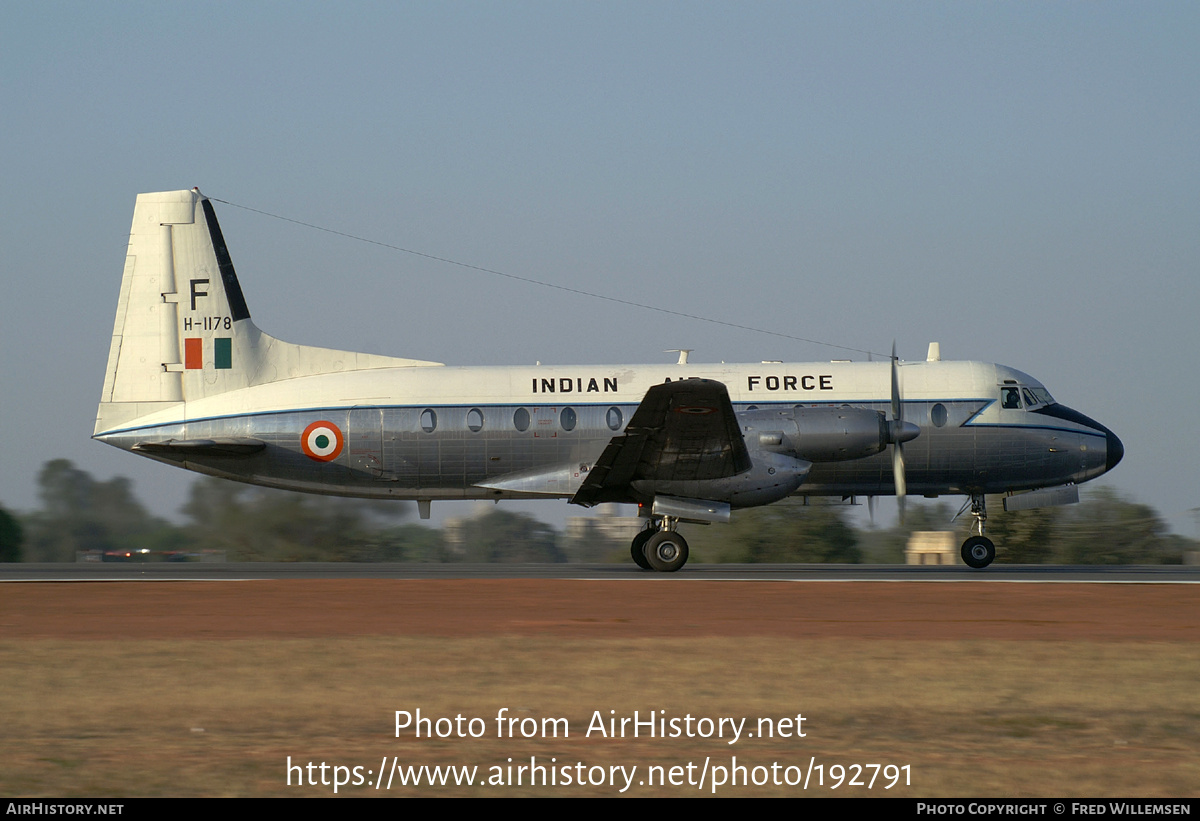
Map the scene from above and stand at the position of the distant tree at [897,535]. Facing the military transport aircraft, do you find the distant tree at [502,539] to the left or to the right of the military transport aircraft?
right

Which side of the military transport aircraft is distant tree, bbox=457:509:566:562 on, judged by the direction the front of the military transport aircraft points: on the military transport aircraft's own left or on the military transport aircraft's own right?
on the military transport aircraft's own left

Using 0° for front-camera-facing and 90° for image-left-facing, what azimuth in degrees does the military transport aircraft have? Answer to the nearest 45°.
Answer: approximately 270°

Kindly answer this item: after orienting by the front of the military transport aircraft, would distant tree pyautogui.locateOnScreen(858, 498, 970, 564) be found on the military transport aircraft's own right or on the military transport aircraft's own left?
on the military transport aircraft's own left

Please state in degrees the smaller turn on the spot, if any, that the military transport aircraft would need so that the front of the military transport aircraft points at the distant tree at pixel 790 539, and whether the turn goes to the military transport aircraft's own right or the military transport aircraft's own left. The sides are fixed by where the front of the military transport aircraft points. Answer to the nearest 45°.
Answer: approximately 45° to the military transport aircraft's own left

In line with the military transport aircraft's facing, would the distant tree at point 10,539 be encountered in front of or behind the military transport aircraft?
behind

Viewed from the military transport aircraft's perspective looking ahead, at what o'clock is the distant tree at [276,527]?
The distant tree is roughly at 8 o'clock from the military transport aircraft.
